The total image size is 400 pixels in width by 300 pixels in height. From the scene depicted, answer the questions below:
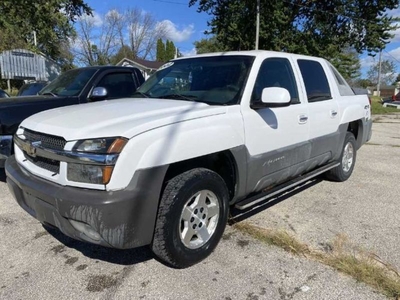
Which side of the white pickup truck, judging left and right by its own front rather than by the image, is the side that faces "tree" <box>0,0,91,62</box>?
right

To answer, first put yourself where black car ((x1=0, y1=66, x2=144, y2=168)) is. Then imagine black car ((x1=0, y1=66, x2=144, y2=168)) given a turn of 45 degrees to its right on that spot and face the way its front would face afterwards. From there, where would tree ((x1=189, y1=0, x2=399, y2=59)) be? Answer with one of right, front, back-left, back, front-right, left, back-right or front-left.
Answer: back-right

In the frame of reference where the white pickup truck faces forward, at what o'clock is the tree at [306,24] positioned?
The tree is roughly at 5 o'clock from the white pickup truck.

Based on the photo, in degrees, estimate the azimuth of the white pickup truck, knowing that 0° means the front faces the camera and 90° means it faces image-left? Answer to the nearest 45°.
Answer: approximately 45°

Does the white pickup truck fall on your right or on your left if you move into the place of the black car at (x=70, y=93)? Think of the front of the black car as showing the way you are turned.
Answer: on your left

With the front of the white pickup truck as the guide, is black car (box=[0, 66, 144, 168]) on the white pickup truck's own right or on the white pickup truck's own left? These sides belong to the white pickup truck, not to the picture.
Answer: on the white pickup truck's own right

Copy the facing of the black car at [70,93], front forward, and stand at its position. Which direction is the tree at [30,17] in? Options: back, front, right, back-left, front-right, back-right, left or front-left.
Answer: back-right

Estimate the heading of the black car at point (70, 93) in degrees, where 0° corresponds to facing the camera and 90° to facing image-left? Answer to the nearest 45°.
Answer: approximately 45°
